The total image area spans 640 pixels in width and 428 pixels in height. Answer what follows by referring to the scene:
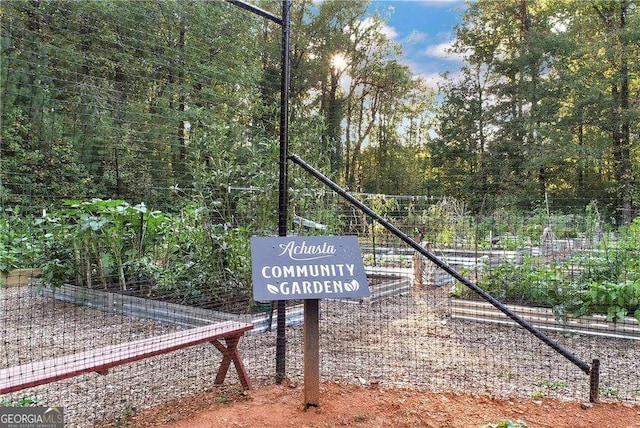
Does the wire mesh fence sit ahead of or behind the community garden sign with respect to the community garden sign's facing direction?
behind

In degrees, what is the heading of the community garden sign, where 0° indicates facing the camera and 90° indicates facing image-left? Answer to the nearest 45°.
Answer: approximately 0°

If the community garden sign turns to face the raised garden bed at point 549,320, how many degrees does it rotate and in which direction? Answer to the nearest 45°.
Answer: approximately 135° to its left
